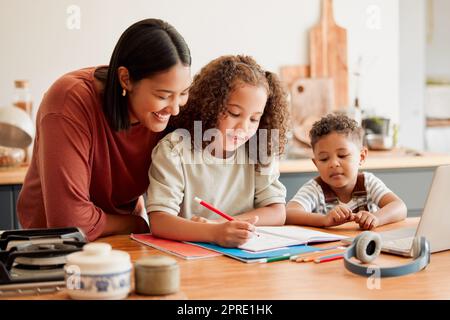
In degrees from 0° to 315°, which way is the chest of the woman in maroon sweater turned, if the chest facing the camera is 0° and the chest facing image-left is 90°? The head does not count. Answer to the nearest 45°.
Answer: approximately 315°

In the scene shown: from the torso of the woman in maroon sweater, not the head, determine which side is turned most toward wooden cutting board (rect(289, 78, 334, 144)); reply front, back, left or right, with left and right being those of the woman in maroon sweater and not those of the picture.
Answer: left

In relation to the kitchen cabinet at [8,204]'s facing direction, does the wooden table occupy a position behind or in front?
in front

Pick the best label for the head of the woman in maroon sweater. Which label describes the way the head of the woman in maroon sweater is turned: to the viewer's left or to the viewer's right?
to the viewer's right

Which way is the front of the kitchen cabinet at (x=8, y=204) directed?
toward the camera

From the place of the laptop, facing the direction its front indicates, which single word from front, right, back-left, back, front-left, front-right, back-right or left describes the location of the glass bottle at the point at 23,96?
front

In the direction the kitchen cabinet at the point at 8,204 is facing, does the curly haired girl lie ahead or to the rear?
ahead

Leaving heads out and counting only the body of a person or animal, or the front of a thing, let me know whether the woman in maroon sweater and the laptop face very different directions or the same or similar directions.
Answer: very different directions

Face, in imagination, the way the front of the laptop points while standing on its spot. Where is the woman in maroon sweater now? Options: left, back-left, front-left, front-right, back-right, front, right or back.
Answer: front-left

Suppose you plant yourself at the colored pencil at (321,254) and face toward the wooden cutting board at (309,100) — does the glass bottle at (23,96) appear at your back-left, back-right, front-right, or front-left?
front-left
